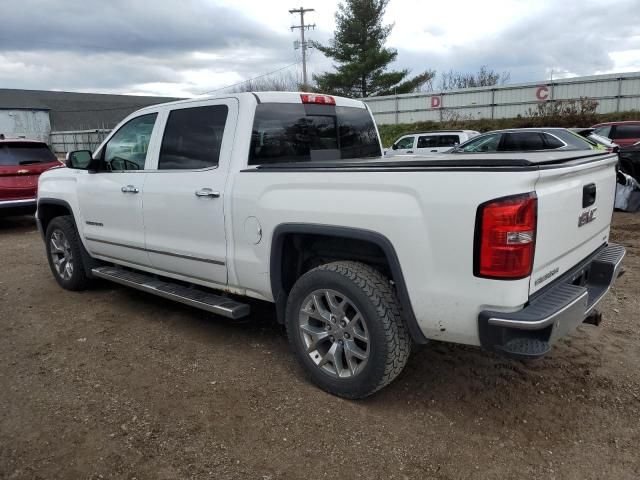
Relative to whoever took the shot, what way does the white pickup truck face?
facing away from the viewer and to the left of the viewer

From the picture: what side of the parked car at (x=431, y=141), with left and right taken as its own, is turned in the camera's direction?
left

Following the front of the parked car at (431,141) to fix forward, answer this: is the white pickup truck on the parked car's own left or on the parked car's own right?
on the parked car's own left

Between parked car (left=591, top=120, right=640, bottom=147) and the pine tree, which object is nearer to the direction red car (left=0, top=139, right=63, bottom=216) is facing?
the pine tree

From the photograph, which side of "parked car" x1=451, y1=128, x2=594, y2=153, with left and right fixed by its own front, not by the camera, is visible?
left

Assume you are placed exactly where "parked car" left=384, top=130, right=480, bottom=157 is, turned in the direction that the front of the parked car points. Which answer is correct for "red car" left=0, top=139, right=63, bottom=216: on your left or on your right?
on your left

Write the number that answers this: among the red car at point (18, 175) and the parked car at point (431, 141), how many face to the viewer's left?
1

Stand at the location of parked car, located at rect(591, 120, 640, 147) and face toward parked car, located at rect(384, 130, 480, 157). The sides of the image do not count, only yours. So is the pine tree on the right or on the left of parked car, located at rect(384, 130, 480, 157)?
right

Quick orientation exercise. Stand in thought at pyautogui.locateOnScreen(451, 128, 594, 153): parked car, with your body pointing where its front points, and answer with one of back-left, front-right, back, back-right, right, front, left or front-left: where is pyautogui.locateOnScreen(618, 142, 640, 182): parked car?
back

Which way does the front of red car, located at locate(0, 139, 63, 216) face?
away from the camera
